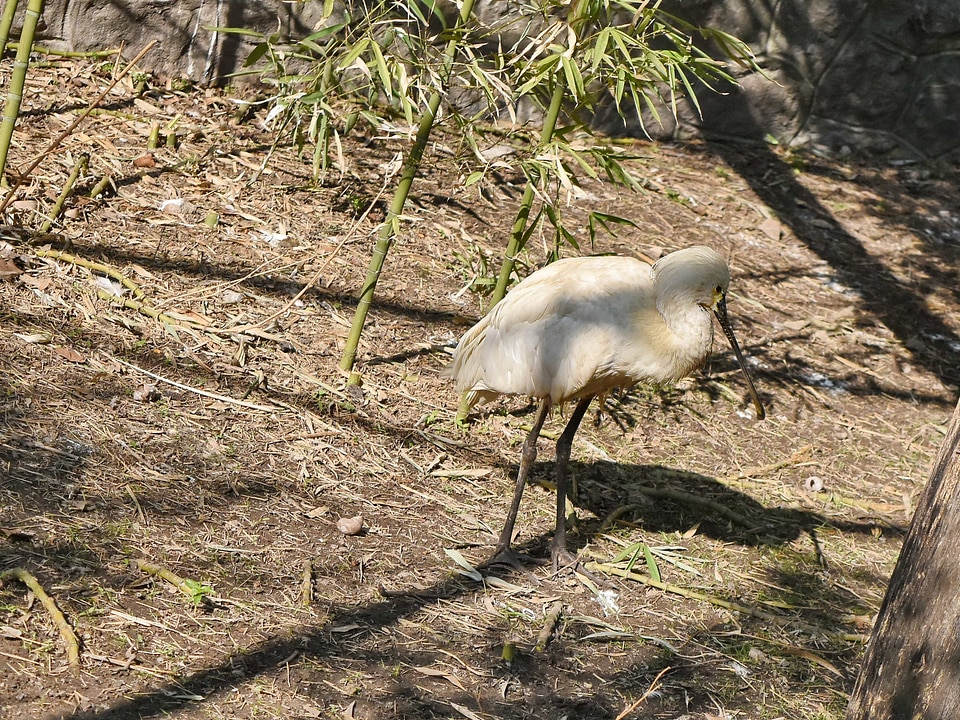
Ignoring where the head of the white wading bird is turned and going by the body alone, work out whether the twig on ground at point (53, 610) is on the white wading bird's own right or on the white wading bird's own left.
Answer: on the white wading bird's own right

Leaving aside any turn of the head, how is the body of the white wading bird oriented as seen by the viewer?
to the viewer's right

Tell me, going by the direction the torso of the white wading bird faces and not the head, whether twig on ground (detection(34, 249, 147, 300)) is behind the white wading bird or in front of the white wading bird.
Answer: behind

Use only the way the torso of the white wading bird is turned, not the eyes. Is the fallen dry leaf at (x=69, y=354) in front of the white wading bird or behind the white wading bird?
behind

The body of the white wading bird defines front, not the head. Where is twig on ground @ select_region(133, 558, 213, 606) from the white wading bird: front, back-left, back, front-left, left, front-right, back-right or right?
back-right

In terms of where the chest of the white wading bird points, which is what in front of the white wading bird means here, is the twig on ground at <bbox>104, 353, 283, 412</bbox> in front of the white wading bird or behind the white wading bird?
behind

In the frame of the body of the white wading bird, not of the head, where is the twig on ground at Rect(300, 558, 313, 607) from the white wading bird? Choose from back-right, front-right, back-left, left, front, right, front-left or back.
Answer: back-right
